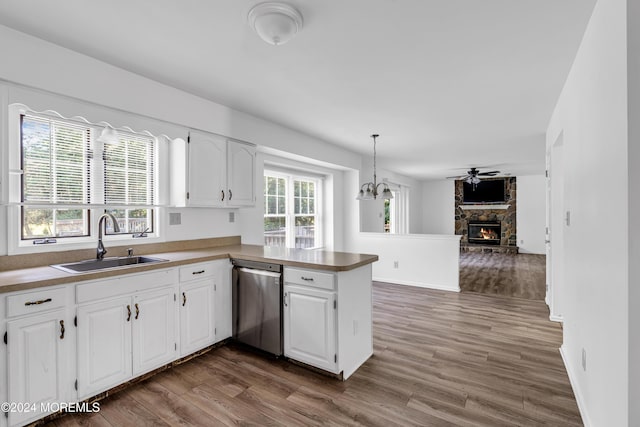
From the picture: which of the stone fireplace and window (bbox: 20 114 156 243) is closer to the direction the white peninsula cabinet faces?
the window

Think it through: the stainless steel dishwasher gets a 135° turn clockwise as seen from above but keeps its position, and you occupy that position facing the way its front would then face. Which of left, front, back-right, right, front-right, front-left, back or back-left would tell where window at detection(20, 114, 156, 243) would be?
left

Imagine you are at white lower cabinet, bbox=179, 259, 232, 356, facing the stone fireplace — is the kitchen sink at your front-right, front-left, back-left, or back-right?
back-left

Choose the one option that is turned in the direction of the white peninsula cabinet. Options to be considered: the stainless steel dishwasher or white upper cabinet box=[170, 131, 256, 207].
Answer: the white upper cabinet

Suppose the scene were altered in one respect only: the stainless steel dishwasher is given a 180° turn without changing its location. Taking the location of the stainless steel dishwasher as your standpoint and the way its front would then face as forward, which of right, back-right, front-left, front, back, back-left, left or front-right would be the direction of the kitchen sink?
back-left

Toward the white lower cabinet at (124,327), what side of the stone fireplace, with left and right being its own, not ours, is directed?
front

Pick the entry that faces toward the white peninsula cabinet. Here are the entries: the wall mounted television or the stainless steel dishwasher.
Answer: the wall mounted television

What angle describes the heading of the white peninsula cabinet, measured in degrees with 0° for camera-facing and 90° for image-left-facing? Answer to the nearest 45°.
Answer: approximately 45°

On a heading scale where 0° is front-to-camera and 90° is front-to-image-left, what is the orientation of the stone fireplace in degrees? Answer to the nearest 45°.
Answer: approximately 0°
